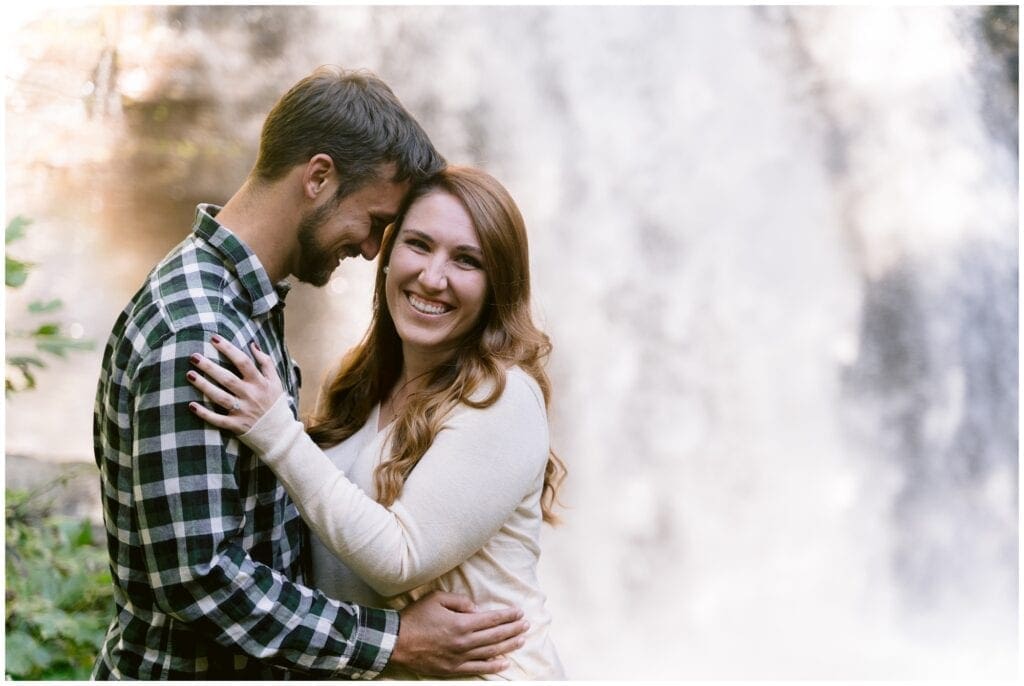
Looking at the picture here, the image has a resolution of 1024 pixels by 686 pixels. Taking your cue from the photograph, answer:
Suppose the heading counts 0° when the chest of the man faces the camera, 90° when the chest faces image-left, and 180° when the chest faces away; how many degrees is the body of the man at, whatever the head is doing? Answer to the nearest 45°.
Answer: approximately 270°

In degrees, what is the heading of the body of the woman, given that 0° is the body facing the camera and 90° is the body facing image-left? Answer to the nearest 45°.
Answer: approximately 45°

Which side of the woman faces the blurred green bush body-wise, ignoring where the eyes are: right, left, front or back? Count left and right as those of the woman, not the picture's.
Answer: right

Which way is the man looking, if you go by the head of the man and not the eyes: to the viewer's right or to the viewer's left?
to the viewer's right
